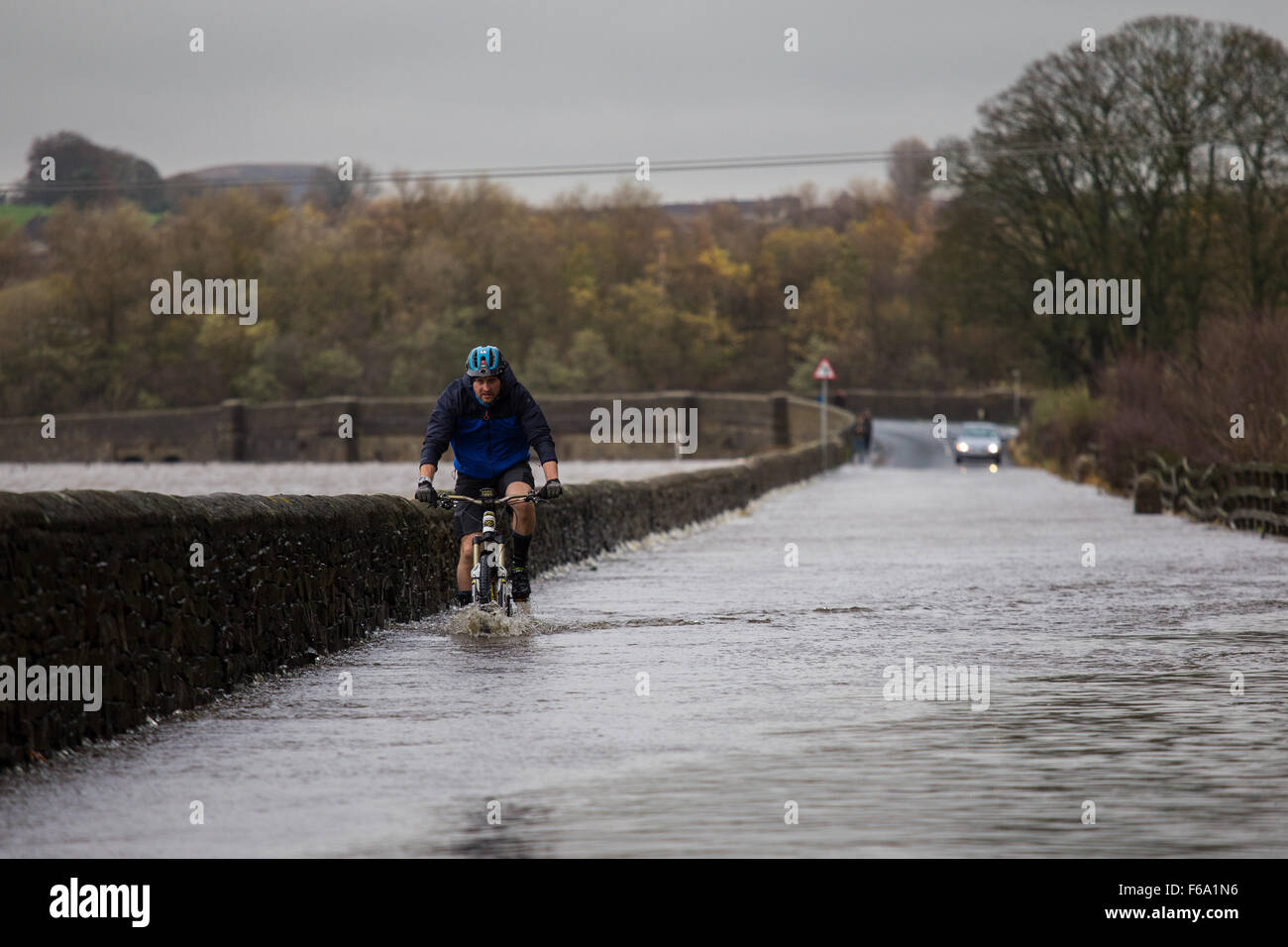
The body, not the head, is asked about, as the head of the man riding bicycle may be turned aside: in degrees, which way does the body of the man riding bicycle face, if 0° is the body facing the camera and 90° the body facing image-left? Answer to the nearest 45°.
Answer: approximately 0°
